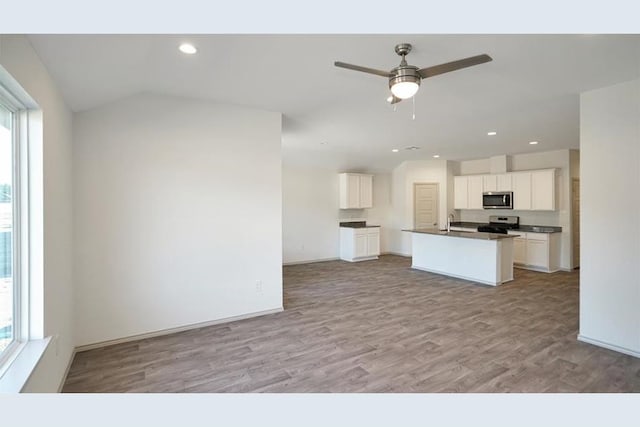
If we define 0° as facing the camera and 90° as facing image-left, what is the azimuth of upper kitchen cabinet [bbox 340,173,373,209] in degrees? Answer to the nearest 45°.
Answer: approximately 315°

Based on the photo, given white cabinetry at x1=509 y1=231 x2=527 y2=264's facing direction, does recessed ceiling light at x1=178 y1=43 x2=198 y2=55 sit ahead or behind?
ahead

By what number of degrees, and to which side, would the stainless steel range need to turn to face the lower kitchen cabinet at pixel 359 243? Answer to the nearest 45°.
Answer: approximately 45° to its right

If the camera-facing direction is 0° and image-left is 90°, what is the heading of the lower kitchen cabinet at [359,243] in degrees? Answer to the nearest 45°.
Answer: approximately 315°

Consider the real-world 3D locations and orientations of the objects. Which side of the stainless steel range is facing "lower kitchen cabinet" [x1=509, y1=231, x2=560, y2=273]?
left

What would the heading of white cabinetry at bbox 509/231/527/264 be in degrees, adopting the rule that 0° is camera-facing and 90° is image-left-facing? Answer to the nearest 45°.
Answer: approximately 45°

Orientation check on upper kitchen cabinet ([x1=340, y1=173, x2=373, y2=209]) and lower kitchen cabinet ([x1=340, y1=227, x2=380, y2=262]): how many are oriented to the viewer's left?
0
